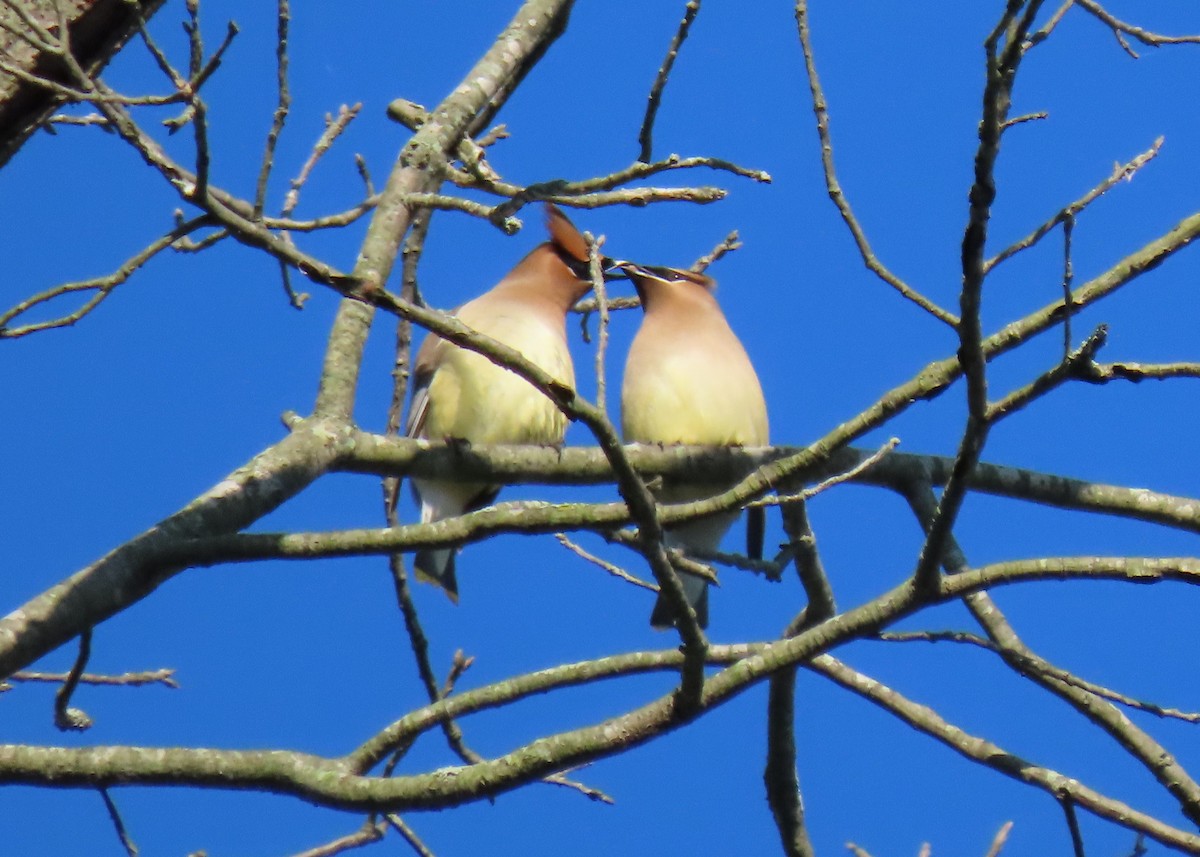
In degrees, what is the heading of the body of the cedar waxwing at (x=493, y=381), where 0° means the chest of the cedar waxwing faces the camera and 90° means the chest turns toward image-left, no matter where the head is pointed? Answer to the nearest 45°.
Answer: approximately 315°
